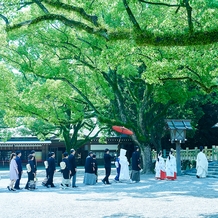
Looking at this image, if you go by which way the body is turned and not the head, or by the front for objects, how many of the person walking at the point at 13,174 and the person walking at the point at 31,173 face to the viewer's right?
2

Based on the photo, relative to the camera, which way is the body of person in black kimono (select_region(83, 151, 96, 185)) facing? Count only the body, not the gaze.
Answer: to the viewer's right

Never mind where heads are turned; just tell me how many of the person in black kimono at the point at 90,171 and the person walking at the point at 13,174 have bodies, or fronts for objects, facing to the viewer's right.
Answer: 2

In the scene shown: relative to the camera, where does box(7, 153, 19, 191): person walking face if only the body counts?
to the viewer's right

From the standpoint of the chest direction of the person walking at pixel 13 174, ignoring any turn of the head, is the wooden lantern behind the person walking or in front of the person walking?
in front

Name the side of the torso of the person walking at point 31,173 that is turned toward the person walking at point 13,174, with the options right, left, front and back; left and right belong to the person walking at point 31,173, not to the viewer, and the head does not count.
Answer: back

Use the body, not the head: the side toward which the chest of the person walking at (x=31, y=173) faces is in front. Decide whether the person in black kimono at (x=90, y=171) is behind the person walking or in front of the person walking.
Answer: in front

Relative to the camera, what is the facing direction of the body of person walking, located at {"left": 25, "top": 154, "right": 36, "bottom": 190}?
to the viewer's right

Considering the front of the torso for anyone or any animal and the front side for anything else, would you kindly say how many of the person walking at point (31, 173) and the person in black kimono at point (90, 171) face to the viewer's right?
2
